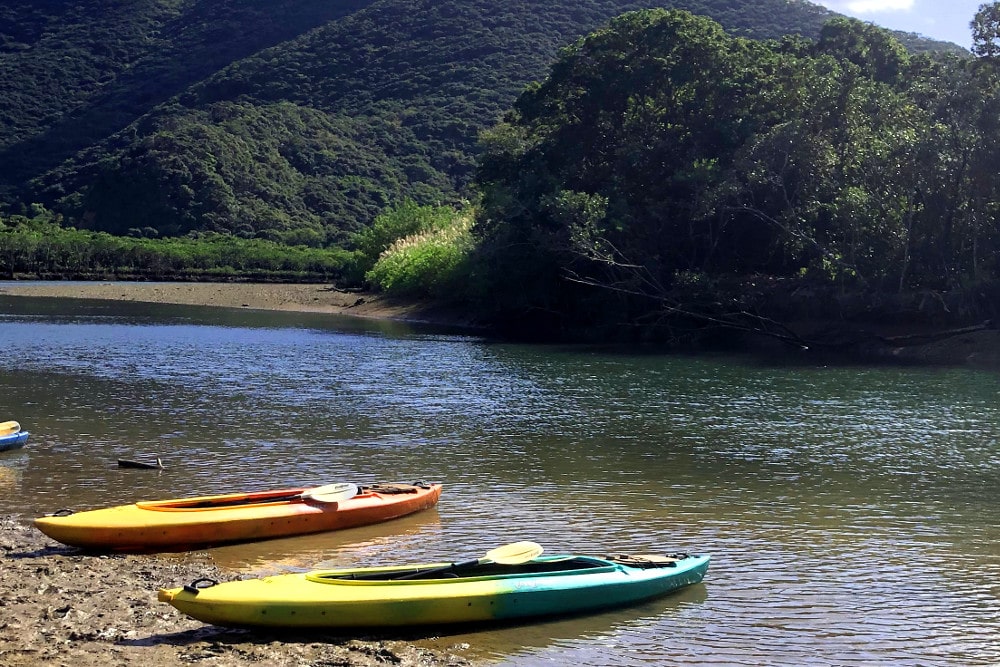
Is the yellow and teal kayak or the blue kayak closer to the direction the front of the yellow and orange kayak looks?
the blue kayak

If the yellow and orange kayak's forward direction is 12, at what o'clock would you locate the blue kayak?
The blue kayak is roughly at 2 o'clock from the yellow and orange kayak.

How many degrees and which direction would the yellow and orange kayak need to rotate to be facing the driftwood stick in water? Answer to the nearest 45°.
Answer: approximately 90° to its right

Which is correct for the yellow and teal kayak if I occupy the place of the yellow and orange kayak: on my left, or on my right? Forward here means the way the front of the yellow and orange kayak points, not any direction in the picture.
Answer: on my left

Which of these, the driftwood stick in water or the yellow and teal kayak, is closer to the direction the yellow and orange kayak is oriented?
the driftwood stick in water

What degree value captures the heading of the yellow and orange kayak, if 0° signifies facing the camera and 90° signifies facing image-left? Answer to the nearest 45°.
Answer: approximately 90°

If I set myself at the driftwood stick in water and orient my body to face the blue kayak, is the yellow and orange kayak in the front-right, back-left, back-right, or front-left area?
back-left
